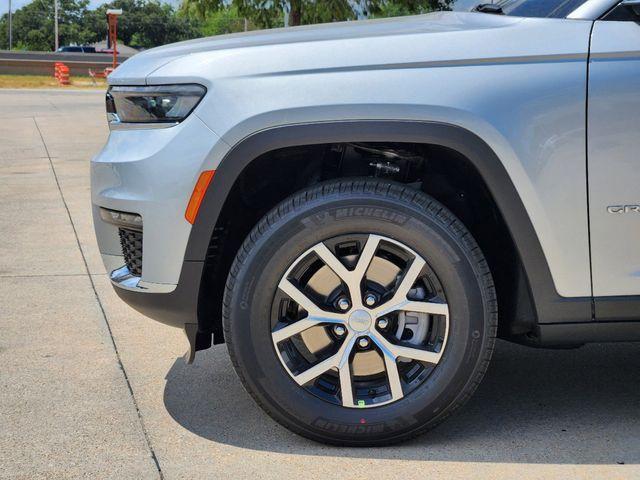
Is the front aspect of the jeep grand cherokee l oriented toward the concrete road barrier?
no

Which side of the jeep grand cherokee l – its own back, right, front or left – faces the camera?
left
